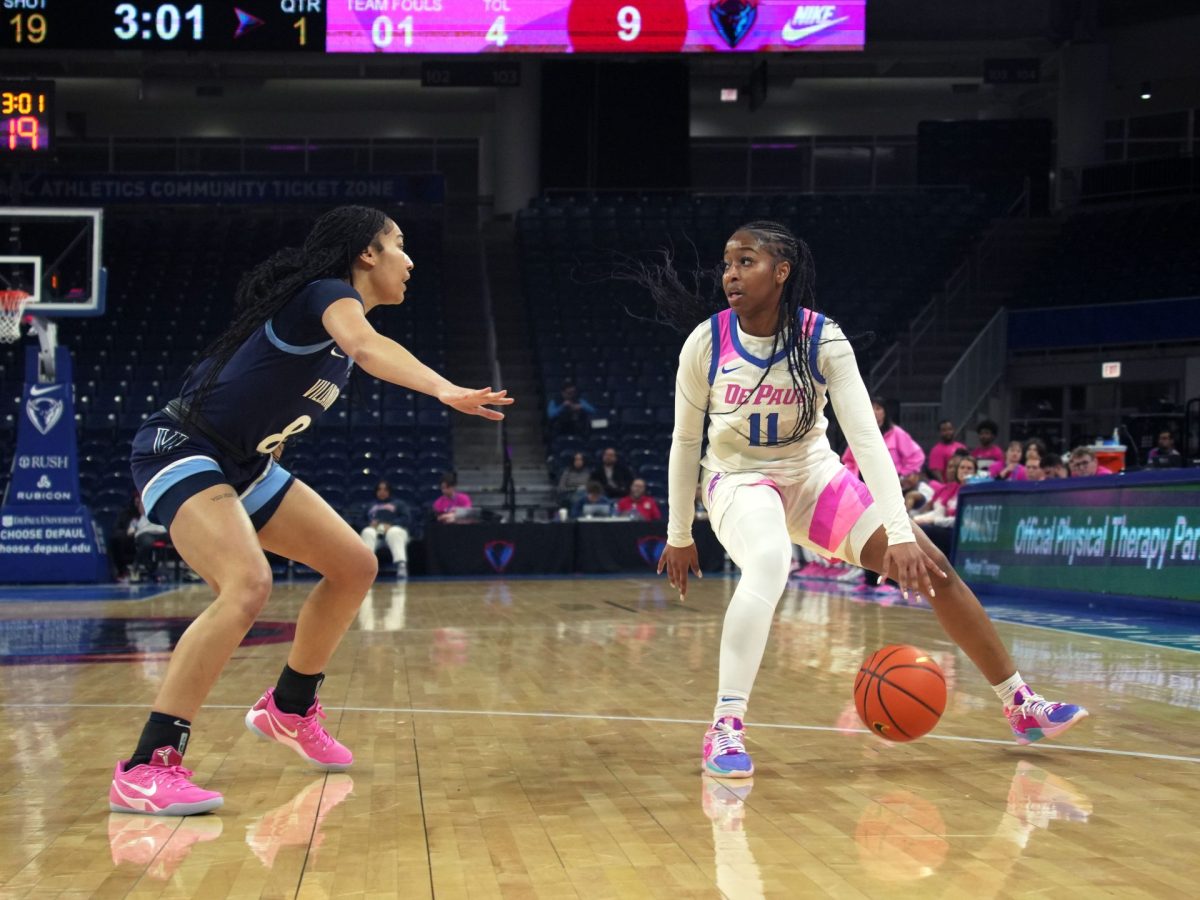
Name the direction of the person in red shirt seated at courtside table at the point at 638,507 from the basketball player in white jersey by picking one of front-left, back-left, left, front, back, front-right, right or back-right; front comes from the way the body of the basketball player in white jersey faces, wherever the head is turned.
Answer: back

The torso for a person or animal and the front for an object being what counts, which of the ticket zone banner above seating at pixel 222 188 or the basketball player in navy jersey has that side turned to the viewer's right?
the basketball player in navy jersey

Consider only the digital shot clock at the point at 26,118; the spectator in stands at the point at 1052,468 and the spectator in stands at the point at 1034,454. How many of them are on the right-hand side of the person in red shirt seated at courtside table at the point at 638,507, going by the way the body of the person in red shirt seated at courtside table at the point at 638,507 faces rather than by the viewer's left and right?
1

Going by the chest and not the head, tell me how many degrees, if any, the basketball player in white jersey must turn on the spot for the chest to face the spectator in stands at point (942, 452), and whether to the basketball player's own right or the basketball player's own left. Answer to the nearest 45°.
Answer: approximately 180°

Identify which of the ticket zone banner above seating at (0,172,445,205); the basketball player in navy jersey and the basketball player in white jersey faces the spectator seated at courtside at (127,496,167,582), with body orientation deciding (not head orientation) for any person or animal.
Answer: the ticket zone banner above seating

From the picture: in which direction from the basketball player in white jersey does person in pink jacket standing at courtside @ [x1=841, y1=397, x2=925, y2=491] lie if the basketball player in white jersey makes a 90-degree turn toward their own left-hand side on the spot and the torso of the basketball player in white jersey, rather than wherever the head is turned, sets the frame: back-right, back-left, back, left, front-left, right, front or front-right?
left

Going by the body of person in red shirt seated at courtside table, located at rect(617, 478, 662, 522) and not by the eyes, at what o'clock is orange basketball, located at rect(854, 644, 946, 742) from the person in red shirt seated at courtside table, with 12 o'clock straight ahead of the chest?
The orange basketball is roughly at 12 o'clock from the person in red shirt seated at courtside table.

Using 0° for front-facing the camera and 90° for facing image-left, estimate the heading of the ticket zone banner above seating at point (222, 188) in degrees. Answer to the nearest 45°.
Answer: approximately 0°

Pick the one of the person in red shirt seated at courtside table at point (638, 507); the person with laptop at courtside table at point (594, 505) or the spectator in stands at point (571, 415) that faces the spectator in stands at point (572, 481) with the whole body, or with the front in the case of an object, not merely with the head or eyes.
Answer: the spectator in stands at point (571, 415)

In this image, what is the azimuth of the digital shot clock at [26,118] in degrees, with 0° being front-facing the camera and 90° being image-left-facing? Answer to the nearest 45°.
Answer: approximately 0°
